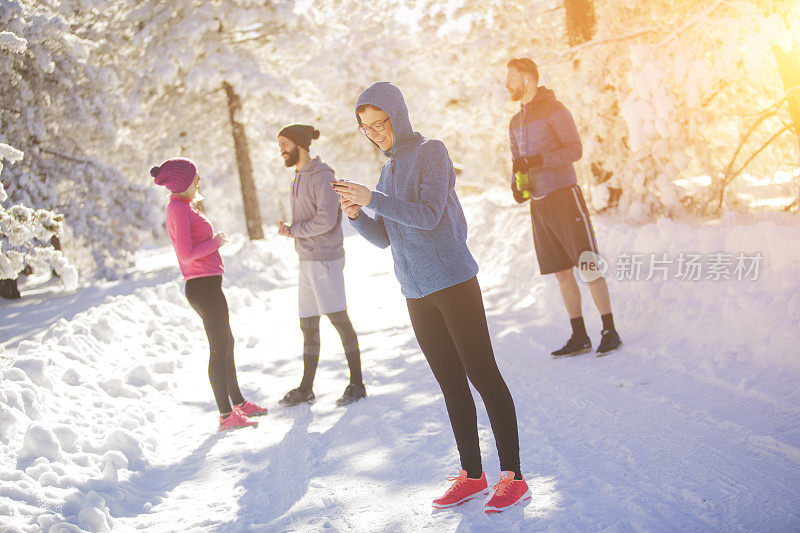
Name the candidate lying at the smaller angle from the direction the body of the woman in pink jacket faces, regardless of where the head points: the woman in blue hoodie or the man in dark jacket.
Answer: the man in dark jacket

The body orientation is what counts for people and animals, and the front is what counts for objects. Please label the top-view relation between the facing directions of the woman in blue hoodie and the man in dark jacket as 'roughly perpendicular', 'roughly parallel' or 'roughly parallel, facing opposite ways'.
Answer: roughly parallel

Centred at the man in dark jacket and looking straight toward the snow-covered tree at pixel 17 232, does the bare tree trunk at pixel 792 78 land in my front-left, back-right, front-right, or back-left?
back-right

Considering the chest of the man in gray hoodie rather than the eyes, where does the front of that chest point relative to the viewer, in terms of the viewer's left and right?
facing to the left of the viewer

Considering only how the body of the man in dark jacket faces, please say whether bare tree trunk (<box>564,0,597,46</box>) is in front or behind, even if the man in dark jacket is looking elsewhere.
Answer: behind

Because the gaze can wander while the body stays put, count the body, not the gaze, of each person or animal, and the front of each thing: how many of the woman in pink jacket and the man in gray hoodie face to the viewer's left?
1

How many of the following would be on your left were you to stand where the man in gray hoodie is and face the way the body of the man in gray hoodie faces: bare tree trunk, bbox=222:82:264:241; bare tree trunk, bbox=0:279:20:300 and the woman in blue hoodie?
1

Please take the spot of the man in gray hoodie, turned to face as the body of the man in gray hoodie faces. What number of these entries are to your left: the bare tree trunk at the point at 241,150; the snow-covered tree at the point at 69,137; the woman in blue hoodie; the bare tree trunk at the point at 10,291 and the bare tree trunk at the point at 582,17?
1

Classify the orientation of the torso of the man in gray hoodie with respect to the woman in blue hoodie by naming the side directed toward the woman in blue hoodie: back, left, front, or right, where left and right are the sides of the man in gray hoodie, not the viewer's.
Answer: left

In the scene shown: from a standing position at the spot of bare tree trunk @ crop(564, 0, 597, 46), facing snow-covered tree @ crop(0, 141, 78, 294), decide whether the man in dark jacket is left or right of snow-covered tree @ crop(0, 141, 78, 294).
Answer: left

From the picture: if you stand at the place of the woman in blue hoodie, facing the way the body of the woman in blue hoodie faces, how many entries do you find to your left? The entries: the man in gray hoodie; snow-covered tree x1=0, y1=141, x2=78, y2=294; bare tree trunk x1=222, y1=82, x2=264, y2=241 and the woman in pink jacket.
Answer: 0

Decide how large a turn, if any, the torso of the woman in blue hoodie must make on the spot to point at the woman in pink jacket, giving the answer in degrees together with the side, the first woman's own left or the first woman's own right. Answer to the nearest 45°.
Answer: approximately 90° to the first woman's own right

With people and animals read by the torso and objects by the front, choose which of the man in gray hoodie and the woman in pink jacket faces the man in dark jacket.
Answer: the woman in pink jacket

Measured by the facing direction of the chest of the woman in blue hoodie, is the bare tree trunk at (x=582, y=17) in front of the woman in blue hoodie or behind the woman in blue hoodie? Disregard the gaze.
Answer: behind

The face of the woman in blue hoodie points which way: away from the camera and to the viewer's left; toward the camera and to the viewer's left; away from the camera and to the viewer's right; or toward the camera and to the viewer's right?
toward the camera and to the viewer's left

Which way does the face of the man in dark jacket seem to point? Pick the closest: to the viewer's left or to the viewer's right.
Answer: to the viewer's left

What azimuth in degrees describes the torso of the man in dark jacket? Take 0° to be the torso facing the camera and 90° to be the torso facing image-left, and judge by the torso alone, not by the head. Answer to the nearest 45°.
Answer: approximately 45°

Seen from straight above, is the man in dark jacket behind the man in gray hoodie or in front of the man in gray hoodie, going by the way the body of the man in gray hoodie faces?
behind

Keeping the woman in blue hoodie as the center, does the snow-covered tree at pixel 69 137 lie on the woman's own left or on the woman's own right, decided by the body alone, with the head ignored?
on the woman's own right

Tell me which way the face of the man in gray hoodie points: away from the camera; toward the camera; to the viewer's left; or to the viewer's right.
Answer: to the viewer's left
